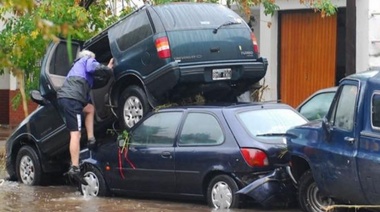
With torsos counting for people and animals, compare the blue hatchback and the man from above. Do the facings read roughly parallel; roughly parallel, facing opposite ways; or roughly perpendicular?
roughly perpendicular

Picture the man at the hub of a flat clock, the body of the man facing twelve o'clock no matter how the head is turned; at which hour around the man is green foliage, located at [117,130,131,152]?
The green foliage is roughly at 3 o'clock from the man.

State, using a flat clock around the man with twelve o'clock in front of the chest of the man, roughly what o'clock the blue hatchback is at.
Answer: The blue hatchback is roughly at 3 o'clock from the man.

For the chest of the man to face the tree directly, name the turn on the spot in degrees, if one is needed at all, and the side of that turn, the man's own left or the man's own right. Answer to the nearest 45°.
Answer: approximately 45° to the man's own left

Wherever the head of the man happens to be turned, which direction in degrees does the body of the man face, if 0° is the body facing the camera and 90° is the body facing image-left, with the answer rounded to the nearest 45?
approximately 225°

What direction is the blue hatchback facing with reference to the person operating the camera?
facing away from the viewer and to the left of the viewer
